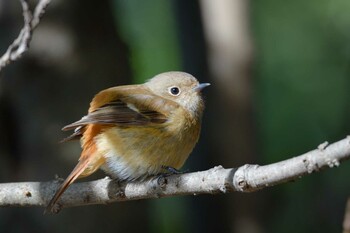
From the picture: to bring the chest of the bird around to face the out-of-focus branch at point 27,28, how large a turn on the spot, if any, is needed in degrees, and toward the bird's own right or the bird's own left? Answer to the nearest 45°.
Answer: approximately 135° to the bird's own right

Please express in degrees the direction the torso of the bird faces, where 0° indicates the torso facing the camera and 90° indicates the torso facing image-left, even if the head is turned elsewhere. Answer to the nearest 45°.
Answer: approximately 270°
